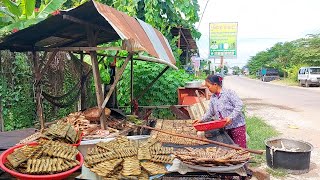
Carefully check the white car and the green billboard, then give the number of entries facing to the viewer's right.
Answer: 0

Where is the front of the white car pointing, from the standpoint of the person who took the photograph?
facing the viewer and to the left of the viewer

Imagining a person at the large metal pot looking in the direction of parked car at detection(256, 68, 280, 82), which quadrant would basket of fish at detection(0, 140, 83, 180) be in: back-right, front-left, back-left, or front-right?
back-left

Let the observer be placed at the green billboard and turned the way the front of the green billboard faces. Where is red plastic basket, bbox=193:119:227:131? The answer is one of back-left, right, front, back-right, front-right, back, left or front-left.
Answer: front

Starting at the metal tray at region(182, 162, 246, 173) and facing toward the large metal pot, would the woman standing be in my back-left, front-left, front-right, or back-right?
front-left

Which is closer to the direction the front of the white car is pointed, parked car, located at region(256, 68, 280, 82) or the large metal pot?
the large metal pot

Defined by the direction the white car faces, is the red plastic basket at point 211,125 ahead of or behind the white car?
ahead

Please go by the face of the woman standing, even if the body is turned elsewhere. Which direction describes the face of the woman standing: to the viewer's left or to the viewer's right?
to the viewer's left

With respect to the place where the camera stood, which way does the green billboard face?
facing the viewer

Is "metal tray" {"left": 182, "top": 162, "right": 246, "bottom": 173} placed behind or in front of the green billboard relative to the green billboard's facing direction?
in front

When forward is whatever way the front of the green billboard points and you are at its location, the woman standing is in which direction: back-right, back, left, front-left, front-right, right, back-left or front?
front

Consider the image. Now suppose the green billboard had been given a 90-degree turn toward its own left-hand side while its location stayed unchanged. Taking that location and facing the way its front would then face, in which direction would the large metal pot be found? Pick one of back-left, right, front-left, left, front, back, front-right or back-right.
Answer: right

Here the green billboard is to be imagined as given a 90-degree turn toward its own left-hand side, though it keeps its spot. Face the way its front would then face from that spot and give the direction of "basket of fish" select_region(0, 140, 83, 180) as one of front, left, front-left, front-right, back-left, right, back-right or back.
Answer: right
